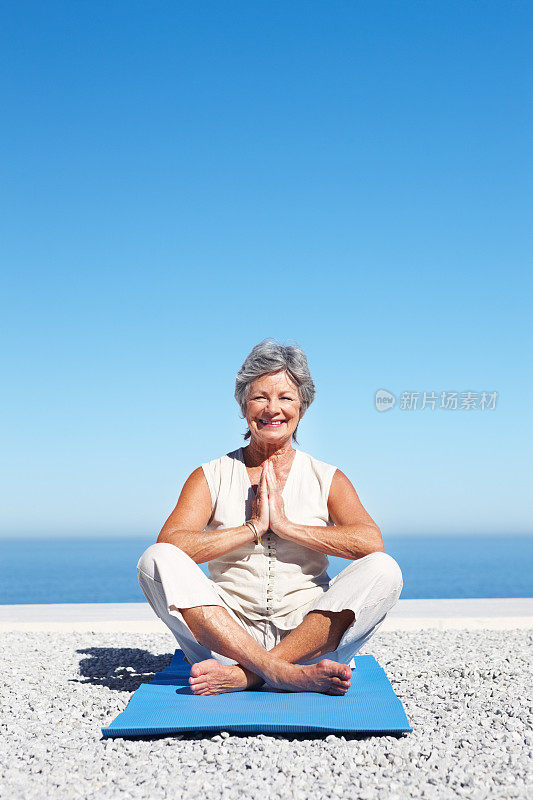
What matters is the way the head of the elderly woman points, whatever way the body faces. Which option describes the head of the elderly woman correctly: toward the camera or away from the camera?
toward the camera

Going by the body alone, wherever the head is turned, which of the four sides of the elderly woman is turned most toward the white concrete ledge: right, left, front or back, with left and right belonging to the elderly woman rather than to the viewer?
back

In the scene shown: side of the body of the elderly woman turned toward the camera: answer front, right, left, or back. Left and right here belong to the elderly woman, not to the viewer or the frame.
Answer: front
